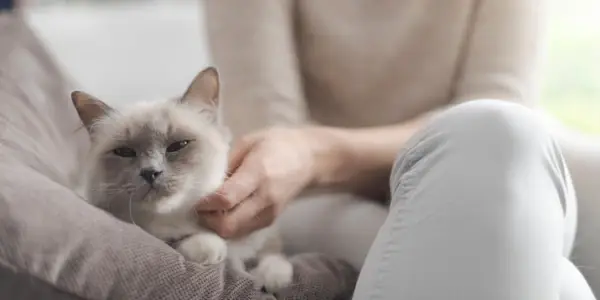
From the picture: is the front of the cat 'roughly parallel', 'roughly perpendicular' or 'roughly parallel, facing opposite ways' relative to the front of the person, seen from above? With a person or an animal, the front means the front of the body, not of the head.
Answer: roughly parallel

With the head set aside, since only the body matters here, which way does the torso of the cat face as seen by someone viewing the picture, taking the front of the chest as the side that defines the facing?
toward the camera

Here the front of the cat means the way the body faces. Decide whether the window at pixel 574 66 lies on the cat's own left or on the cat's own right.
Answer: on the cat's own left

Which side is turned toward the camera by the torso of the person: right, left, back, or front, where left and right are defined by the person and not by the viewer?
front

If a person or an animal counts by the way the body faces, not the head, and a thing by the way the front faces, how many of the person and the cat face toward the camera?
2

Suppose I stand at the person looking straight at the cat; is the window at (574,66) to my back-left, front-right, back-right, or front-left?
back-right

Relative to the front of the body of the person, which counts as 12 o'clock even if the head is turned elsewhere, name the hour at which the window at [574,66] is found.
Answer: The window is roughly at 7 o'clock from the person.
